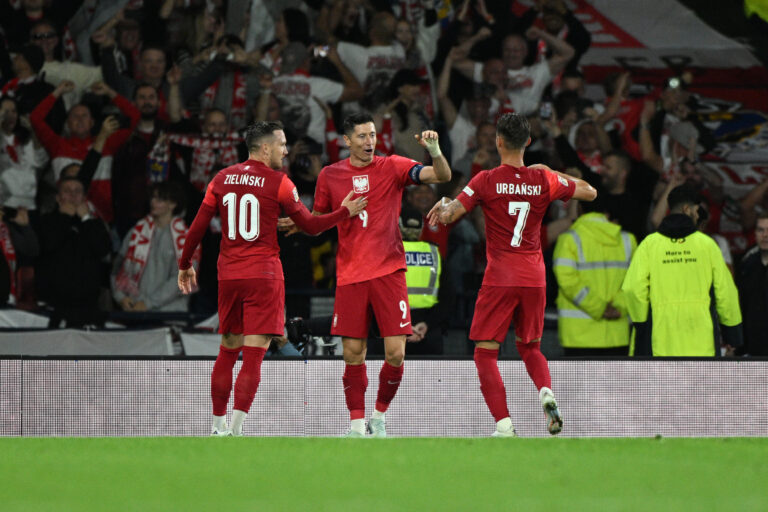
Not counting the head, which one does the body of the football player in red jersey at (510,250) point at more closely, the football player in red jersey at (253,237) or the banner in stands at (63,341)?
the banner in stands

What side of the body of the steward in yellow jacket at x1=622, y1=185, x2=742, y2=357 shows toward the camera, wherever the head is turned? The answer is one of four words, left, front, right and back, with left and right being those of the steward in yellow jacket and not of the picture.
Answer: back

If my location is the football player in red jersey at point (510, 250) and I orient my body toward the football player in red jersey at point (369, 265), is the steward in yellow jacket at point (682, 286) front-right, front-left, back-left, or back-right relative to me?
back-right

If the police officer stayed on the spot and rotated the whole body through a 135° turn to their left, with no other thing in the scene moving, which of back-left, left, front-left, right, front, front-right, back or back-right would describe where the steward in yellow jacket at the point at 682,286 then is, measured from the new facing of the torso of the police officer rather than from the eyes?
back-left

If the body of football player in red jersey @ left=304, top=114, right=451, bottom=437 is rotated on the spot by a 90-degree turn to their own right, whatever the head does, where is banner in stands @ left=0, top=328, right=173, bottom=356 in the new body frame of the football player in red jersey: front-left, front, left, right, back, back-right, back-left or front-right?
front-right

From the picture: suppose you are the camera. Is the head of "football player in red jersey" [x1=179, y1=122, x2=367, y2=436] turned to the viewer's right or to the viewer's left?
to the viewer's right

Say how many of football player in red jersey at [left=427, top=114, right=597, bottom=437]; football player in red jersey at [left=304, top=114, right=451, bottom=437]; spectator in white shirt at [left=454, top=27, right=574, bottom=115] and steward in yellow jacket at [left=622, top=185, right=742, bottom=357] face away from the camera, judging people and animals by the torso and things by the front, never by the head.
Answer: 2

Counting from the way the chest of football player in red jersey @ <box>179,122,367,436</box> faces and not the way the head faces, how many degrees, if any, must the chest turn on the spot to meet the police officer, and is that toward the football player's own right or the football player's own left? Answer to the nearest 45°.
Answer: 0° — they already face them

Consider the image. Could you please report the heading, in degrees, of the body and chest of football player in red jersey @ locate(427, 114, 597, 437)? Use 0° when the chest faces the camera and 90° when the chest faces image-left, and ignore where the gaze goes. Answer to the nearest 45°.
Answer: approximately 180°

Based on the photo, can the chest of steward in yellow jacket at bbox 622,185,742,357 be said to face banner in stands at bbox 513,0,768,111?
yes

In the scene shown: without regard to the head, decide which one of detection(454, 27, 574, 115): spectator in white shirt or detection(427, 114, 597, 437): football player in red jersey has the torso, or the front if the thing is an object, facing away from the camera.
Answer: the football player in red jersey

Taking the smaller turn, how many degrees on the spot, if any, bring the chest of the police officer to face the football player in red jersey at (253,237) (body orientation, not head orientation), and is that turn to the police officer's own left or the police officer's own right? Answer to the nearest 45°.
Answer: approximately 135° to the police officer's own left

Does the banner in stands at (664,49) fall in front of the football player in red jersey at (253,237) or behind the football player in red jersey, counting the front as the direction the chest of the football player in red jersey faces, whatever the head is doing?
in front

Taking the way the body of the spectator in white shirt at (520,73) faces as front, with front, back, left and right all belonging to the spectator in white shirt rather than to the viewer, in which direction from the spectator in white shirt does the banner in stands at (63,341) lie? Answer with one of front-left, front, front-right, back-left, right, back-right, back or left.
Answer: front-right

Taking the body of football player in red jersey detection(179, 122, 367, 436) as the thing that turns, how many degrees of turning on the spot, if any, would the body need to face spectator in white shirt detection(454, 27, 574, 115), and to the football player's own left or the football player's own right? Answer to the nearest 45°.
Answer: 0° — they already face them

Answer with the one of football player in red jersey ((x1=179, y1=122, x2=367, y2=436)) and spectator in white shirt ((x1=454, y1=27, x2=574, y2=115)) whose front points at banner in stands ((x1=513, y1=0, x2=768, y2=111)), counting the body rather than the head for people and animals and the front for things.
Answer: the football player in red jersey
